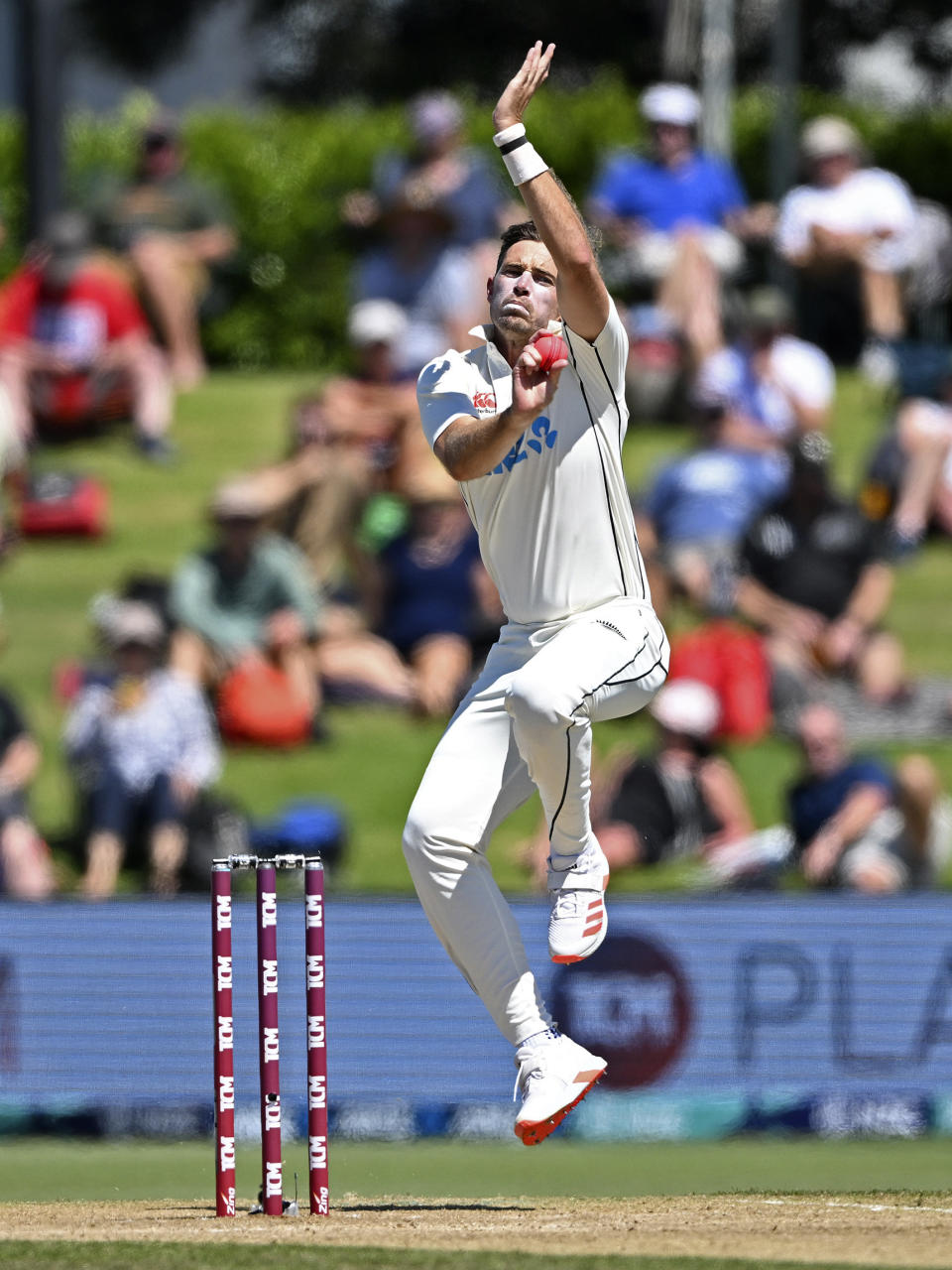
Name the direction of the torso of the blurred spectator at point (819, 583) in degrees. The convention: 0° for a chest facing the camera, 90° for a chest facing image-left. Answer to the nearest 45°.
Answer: approximately 0°

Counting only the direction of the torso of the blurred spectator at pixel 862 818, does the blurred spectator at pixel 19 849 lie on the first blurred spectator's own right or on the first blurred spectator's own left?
on the first blurred spectator's own right

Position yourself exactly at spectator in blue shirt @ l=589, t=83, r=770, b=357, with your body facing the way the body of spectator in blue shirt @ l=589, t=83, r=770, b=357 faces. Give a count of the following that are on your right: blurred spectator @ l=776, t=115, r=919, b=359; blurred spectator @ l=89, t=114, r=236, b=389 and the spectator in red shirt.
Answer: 2

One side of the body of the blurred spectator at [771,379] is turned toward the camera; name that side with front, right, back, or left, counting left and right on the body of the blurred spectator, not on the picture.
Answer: front

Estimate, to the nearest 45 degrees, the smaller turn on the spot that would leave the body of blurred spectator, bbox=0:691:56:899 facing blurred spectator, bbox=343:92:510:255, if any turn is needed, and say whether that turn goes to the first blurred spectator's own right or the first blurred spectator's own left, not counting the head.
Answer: approximately 135° to the first blurred spectator's own left

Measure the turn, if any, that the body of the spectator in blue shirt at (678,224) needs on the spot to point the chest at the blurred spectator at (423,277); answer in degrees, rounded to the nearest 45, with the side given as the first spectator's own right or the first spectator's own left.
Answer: approximately 90° to the first spectator's own right

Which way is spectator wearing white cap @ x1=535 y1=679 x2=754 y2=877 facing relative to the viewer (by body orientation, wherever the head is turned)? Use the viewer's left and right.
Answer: facing the viewer

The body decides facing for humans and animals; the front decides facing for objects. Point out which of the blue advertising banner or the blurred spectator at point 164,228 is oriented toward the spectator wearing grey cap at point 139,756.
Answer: the blurred spectator

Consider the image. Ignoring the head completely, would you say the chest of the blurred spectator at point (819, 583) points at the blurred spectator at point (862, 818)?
yes

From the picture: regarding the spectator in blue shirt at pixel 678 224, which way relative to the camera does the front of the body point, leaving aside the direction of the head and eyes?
toward the camera

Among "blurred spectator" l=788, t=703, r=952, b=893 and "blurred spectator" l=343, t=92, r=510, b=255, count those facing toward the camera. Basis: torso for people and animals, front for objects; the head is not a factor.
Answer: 2
